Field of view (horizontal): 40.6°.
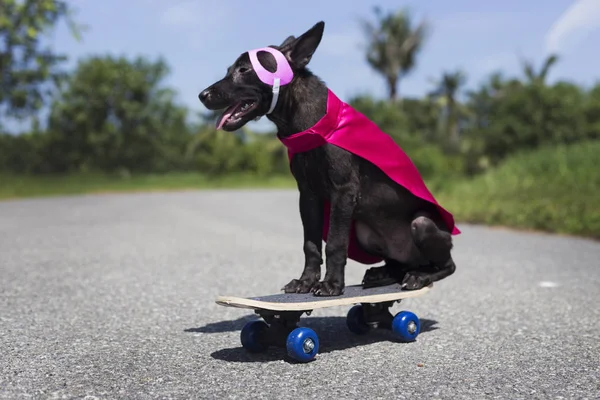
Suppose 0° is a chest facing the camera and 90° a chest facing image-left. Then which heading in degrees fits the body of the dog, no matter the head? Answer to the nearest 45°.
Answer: approximately 90°

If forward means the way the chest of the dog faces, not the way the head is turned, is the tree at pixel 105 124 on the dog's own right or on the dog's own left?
on the dog's own right
